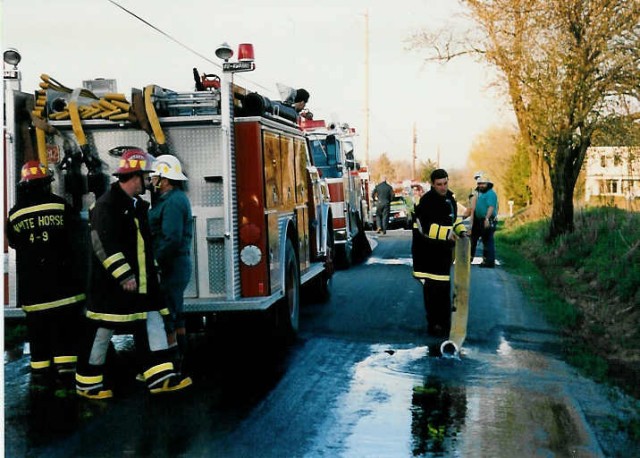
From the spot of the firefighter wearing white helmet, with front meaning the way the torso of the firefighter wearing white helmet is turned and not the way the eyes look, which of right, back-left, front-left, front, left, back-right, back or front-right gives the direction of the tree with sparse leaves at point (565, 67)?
back-right

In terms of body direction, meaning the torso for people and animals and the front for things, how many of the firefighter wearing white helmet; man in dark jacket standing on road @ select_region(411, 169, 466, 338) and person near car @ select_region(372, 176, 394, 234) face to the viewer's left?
1

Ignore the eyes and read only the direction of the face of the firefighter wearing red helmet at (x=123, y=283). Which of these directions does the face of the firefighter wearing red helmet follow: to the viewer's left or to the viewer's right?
to the viewer's right

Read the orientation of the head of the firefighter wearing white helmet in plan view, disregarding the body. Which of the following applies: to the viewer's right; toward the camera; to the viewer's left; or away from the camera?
to the viewer's left

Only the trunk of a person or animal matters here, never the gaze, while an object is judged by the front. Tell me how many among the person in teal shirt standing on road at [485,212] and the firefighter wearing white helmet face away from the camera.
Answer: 0

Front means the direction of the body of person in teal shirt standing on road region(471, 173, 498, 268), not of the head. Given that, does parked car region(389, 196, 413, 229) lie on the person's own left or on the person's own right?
on the person's own right

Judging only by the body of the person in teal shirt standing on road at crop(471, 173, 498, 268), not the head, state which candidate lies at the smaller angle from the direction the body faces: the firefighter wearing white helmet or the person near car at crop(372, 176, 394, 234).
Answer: the firefighter wearing white helmet

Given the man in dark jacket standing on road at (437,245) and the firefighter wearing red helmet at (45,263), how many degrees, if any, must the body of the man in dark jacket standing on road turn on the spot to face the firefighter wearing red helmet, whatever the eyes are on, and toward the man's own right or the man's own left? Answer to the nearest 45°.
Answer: approximately 90° to the man's own right
